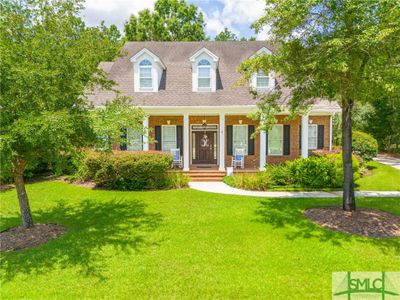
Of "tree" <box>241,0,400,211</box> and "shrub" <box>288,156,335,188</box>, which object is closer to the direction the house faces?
the tree

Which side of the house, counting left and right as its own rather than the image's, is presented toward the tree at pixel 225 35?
back

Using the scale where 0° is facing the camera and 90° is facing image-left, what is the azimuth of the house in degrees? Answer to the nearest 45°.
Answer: approximately 0°

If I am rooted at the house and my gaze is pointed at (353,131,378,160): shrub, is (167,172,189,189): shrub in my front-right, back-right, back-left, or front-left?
back-right

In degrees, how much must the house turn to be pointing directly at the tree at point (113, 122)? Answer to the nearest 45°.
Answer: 0° — it already faces it
